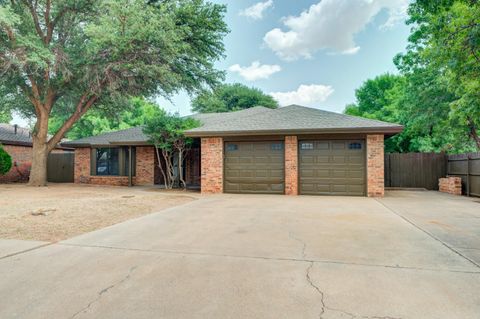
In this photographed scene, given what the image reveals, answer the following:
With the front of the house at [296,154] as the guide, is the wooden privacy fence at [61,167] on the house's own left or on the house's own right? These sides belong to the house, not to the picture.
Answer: on the house's own right

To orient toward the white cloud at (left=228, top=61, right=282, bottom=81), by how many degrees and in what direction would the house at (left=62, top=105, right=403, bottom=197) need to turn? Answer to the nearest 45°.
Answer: approximately 180°

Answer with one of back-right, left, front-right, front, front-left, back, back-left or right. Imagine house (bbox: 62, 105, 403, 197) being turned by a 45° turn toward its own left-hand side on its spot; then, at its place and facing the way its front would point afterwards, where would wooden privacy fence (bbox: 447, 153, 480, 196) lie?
front-left

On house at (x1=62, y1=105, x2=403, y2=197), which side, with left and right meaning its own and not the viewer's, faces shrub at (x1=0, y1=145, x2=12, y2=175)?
right

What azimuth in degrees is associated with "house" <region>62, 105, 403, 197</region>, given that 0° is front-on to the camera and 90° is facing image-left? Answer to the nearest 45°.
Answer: approximately 0°

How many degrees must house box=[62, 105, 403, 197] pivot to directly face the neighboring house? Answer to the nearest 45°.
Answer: approximately 135° to its right

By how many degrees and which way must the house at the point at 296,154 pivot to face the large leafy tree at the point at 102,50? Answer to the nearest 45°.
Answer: approximately 90° to its right
